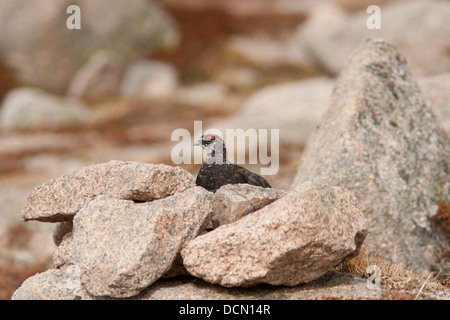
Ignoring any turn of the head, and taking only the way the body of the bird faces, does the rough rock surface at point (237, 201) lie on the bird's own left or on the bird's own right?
on the bird's own left

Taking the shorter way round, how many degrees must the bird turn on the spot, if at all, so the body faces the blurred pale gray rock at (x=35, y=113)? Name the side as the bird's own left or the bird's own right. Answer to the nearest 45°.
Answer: approximately 45° to the bird's own right

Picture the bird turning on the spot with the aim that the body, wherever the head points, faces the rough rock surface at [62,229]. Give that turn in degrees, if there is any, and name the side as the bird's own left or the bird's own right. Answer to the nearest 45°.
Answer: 0° — it already faces it

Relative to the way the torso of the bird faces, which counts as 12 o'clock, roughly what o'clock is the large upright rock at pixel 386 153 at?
The large upright rock is roughly at 5 o'clock from the bird.

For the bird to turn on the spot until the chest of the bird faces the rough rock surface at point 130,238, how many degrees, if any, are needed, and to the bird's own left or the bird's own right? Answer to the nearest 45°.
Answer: approximately 45° to the bird's own left

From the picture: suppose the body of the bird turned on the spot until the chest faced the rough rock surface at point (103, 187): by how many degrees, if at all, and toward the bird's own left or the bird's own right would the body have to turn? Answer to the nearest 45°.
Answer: approximately 45° to the bird's own left

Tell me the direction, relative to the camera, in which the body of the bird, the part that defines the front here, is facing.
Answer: to the viewer's left

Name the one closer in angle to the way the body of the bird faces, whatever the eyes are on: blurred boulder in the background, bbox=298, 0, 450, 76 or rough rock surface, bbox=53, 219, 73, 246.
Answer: the rough rock surface
